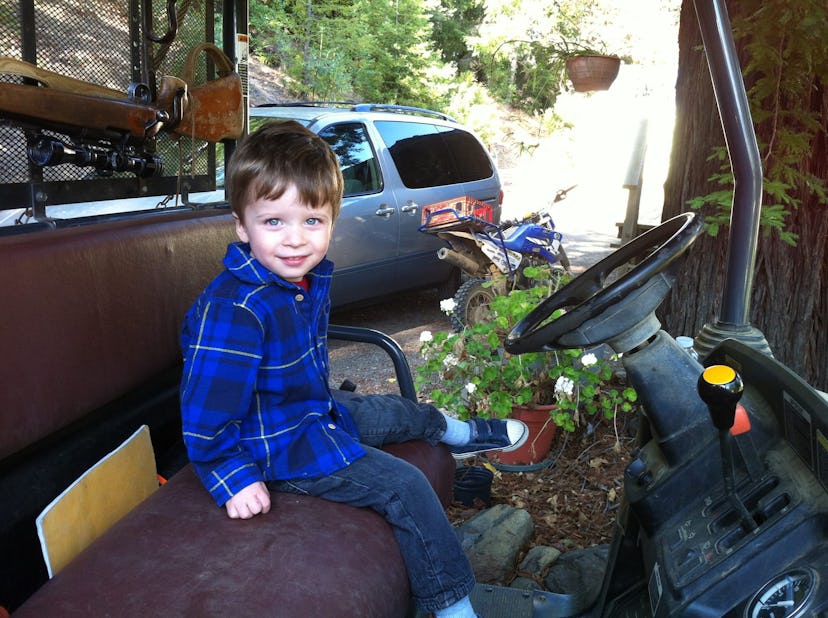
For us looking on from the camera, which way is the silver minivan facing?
facing the viewer and to the left of the viewer

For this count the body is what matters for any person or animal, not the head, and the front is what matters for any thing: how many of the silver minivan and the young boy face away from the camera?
0

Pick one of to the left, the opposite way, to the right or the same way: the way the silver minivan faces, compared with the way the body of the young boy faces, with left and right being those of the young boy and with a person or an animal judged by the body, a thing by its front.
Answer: to the right

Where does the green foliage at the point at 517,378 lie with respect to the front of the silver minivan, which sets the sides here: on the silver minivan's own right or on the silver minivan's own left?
on the silver minivan's own left

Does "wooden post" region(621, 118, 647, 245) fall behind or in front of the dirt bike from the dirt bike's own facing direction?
in front

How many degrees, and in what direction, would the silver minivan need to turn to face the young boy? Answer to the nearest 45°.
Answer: approximately 45° to its left

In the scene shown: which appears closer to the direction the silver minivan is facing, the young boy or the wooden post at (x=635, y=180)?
the young boy

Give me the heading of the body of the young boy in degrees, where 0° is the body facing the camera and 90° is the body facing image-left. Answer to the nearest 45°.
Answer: approximately 315°

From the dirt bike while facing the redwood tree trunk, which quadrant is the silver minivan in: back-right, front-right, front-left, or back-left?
back-right

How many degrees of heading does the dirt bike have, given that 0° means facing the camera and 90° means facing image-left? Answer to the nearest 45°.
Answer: approximately 225°

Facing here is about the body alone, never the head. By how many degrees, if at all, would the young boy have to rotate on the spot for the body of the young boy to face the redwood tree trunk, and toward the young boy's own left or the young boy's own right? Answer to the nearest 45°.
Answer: approximately 90° to the young boy's own left
